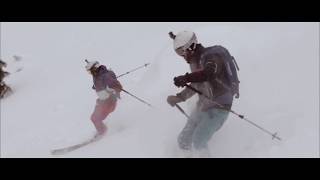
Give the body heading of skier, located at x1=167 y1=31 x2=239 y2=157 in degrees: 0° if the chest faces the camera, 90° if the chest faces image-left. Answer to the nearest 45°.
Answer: approximately 90°

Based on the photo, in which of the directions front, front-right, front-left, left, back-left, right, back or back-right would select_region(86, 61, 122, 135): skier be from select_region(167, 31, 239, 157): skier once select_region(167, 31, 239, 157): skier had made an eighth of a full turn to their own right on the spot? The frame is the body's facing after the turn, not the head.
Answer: front
